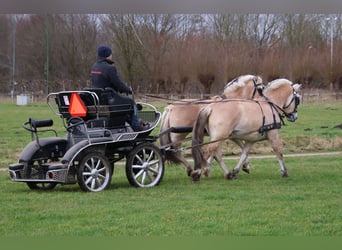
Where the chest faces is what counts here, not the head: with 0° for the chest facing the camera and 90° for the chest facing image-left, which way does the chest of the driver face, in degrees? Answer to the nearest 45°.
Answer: approximately 225°

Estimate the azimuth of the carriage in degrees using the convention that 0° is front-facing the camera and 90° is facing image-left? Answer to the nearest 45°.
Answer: approximately 225°
